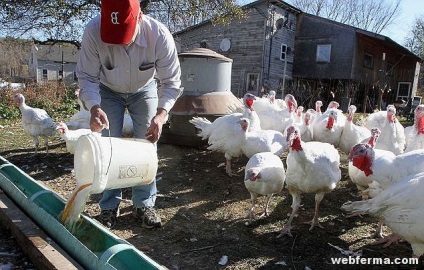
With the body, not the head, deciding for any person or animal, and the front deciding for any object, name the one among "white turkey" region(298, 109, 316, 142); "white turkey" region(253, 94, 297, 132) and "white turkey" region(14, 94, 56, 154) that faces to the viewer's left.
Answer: "white turkey" region(14, 94, 56, 154)

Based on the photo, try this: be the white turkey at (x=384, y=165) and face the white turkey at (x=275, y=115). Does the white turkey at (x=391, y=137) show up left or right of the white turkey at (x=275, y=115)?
right

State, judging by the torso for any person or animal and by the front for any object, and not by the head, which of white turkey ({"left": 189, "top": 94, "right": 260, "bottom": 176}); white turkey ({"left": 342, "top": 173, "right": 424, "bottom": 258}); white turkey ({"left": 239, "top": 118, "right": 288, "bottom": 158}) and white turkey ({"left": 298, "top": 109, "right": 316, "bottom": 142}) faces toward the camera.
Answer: white turkey ({"left": 298, "top": 109, "right": 316, "bottom": 142})

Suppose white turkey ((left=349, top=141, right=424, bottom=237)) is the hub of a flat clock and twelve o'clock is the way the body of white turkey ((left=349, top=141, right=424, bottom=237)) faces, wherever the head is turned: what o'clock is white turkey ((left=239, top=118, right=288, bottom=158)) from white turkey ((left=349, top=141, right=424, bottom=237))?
white turkey ((left=239, top=118, right=288, bottom=158)) is roughly at 1 o'clock from white turkey ((left=349, top=141, right=424, bottom=237)).

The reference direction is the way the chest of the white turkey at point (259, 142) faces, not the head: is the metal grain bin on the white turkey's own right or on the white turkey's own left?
on the white turkey's own right

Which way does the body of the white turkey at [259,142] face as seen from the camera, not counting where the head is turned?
to the viewer's left

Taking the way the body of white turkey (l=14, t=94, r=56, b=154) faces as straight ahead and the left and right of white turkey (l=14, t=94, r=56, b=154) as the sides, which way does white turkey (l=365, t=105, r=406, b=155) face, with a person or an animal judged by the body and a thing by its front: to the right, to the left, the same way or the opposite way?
to the left

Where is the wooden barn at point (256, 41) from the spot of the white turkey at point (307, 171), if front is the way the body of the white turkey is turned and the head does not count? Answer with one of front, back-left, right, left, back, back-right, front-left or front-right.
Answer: back-right

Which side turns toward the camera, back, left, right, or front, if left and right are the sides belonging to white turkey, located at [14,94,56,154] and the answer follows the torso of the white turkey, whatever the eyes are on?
left

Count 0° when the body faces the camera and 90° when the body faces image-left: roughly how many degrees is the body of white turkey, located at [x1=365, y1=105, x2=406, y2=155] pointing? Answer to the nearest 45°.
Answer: approximately 315°

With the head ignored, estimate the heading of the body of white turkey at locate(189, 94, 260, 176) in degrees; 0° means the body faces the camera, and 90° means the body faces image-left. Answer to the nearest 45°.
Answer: approximately 270°

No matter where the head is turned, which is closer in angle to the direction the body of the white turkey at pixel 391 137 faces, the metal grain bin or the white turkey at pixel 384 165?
the white turkey

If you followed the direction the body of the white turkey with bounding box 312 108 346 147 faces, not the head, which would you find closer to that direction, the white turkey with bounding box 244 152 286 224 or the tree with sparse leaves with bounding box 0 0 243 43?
the white turkey

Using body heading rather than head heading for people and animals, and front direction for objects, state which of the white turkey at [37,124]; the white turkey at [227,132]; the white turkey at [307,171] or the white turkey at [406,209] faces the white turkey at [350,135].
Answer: the white turkey at [227,132]
